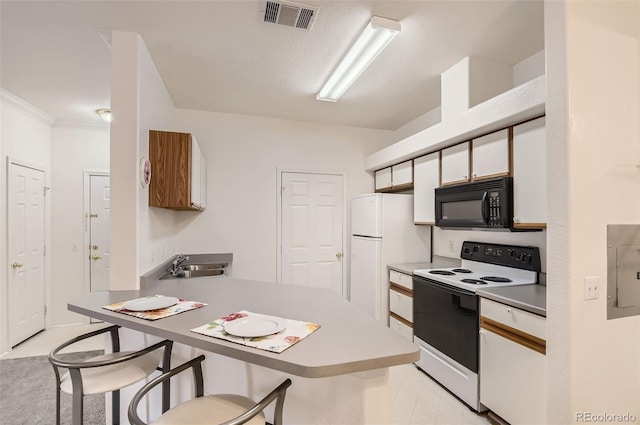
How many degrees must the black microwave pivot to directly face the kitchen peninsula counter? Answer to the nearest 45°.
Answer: approximately 45° to its left

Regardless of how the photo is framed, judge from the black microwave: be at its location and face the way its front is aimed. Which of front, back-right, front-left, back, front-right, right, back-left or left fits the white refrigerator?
right

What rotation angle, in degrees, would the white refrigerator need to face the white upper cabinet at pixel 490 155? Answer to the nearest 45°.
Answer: approximately 90° to its left

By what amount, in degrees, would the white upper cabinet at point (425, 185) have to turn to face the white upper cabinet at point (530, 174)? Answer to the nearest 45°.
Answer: approximately 90° to its left

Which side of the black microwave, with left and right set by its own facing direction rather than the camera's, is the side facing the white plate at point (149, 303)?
front

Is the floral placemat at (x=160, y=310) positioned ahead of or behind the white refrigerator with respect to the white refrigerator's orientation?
ahead

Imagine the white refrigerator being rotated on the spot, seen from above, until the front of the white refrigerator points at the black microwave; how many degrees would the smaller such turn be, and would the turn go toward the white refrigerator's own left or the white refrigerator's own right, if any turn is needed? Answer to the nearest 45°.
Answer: approximately 90° to the white refrigerator's own left

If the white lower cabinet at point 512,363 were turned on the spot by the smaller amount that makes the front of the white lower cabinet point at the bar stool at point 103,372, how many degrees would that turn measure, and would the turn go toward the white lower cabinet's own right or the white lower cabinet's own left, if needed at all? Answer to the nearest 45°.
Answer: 0° — it already faces it

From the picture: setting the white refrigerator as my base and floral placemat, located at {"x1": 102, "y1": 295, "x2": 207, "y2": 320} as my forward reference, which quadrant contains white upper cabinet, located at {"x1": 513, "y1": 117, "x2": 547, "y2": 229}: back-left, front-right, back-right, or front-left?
front-left

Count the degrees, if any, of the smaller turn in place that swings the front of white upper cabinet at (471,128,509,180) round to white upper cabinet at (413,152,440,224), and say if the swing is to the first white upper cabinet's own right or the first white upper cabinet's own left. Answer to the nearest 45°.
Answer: approximately 90° to the first white upper cabinet's own right

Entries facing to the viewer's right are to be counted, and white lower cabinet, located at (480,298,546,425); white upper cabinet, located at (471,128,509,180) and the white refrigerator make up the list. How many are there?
0

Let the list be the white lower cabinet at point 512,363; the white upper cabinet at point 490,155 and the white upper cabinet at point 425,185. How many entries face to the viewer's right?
0

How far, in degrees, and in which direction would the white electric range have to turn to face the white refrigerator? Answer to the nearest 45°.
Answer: approximately 90° to its right

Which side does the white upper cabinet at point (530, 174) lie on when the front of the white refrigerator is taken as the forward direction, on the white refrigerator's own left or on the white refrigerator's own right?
on the white refrigerator's own left

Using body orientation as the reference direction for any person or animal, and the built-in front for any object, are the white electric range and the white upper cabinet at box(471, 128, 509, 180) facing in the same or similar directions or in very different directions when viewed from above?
same or similar directions

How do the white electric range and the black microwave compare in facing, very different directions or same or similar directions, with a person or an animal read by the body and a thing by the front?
same or similar directions
